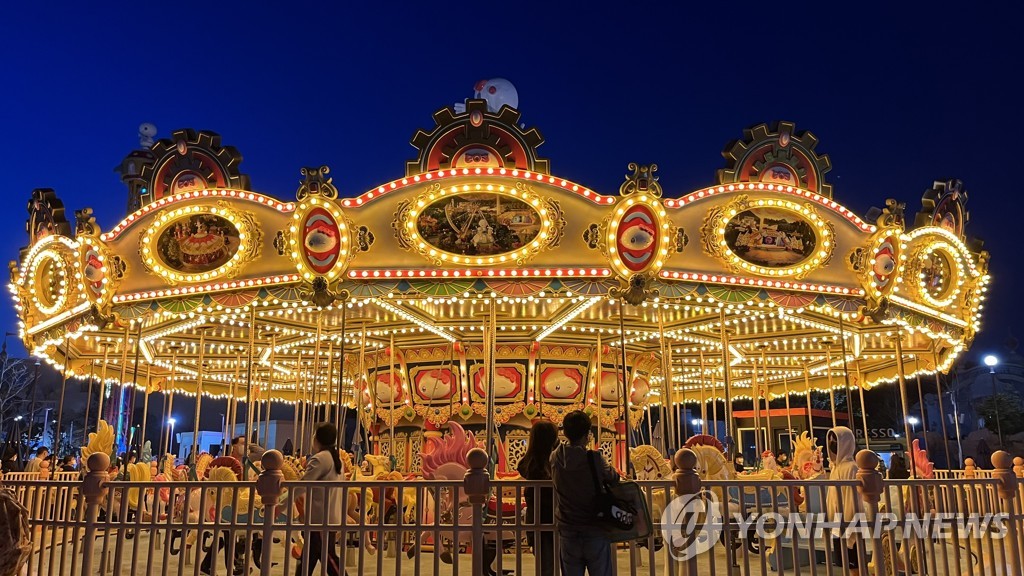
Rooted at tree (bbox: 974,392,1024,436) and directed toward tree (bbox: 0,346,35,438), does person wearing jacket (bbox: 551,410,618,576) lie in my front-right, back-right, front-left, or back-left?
front-left

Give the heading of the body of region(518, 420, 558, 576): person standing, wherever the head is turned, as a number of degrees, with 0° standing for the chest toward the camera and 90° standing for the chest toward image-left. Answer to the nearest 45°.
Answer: approximately 180°

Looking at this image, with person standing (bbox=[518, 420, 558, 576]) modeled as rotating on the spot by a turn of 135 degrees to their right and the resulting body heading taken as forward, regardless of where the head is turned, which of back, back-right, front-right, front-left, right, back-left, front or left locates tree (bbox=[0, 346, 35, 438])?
back

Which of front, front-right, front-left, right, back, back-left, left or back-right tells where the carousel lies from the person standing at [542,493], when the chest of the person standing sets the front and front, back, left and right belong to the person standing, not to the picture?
front

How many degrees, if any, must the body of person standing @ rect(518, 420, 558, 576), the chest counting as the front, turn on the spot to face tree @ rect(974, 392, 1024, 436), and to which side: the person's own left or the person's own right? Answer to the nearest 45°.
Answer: approximately 45° to the person's own right

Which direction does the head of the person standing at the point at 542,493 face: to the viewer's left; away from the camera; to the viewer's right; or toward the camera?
away from the camera

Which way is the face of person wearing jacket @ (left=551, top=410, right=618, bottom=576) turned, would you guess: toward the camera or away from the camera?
away from the camera
